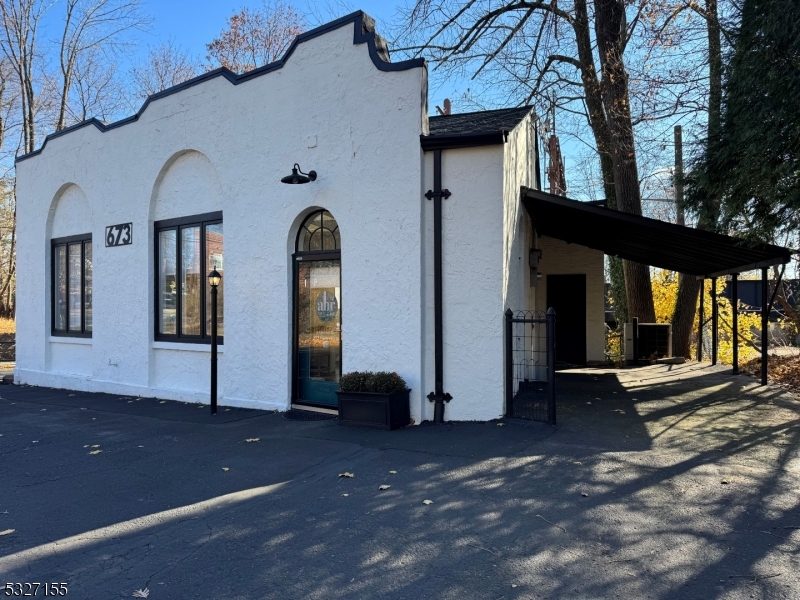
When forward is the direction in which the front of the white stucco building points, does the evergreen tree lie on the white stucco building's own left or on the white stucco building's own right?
on the white stucco building's own left

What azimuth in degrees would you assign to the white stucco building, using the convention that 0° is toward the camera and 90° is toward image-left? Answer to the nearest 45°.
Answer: approximately 45°
